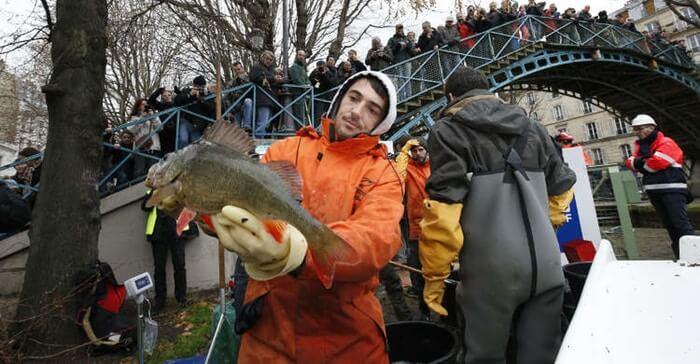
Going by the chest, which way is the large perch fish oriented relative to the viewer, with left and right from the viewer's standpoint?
facing to the left of the viewer

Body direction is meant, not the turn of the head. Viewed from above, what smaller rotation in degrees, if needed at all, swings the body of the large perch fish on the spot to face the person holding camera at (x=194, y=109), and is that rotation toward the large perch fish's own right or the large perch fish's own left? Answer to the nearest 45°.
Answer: approximately 90° to the large perch fish's own right

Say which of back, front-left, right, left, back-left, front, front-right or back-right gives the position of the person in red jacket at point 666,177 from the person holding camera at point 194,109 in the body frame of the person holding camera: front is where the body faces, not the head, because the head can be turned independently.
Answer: front-left

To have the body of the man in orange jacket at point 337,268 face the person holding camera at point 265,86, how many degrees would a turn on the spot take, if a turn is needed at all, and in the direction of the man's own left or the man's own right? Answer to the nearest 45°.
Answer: approximately 135° to the man's own right

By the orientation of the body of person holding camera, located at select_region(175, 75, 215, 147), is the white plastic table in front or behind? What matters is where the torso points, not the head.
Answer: in front

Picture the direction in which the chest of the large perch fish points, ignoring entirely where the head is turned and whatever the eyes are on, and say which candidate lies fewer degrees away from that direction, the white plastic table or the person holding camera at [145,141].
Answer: the person holding camera

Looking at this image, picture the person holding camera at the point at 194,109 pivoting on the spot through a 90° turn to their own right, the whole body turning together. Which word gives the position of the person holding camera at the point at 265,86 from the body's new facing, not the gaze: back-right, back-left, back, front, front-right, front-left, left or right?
back

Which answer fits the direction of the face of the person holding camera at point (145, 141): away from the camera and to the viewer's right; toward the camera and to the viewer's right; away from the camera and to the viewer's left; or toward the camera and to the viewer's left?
toward the camera and to the viewer's right

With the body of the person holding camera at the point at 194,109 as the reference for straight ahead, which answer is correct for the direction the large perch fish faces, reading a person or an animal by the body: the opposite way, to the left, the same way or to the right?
to the right

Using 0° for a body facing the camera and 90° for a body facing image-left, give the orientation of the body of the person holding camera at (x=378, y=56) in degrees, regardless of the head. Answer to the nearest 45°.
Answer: approximately 0°
